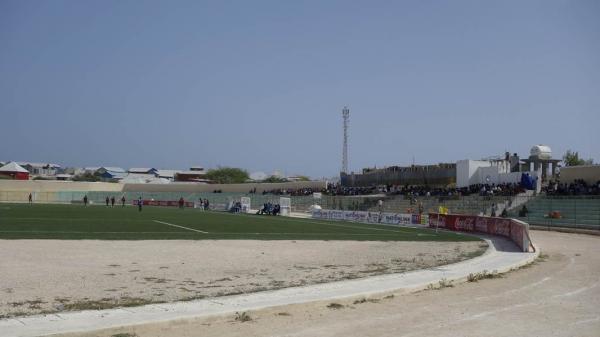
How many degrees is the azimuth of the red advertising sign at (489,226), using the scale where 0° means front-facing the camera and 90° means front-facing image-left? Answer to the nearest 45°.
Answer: approximately 45°
